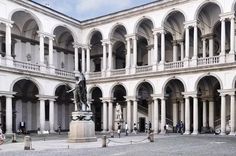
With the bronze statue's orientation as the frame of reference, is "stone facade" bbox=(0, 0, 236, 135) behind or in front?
behind

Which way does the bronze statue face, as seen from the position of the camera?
facing the viewer and to the left of the viewer

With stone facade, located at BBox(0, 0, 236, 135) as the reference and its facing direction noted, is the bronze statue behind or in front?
in front

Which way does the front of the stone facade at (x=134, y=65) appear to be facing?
toward the camera

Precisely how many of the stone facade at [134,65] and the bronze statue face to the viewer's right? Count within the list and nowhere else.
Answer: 0
